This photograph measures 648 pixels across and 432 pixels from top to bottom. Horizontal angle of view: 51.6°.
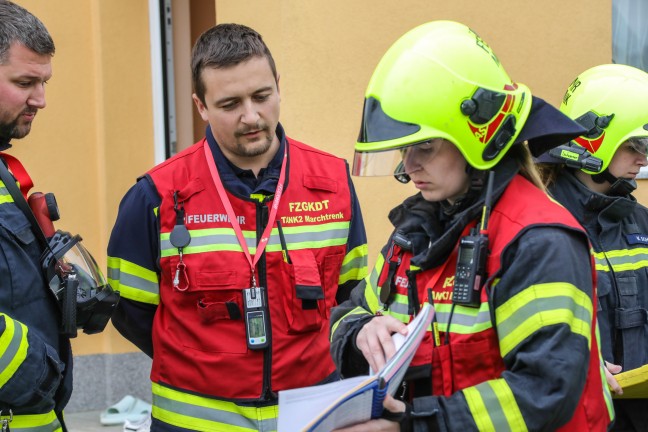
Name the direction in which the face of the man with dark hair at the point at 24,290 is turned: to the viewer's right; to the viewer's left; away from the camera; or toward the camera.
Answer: to the viewer's right

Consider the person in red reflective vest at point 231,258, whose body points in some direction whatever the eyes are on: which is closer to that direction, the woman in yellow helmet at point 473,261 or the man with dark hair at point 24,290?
the woman in yellow helmet

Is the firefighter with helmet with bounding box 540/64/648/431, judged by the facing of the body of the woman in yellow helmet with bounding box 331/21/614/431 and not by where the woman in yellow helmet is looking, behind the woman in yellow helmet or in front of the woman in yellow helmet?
behind

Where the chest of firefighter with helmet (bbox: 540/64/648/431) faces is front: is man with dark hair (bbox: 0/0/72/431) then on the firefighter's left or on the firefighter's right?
on the firefighter's right

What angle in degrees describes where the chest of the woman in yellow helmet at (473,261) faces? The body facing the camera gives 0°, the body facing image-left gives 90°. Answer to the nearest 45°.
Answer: approximately 45°

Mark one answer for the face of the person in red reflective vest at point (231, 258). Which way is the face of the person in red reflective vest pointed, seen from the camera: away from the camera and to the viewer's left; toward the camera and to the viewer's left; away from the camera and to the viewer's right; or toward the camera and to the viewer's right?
toward the camera and to the viewer's right

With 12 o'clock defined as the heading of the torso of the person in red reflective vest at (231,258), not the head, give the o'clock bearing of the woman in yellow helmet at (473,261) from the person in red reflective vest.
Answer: The woman in yellow helmet is roughly at 11 o'clock from the person in red reflective vest.

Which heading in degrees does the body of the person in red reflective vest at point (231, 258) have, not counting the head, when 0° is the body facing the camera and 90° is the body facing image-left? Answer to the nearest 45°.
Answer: approximately 0°

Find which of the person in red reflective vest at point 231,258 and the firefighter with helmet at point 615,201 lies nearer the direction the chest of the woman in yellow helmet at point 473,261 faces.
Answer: the person in red reflective vest

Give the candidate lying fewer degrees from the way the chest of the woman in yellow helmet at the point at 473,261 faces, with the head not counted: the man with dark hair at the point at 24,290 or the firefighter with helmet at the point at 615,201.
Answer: the man with dark hair
